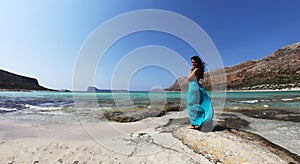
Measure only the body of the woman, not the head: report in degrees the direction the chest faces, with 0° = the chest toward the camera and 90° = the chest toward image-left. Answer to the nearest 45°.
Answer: approximately 90°

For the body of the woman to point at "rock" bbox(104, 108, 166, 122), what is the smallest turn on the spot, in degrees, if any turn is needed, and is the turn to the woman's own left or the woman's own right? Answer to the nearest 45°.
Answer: approximately 45° to the woman's own right
